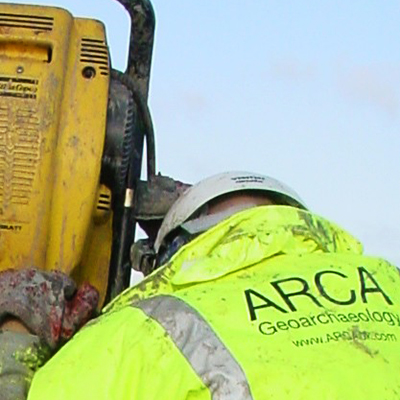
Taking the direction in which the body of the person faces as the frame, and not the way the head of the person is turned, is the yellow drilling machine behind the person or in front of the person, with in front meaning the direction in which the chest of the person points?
in front

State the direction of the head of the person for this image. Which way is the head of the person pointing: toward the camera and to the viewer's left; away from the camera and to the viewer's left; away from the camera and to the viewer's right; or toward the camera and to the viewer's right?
away from the camera and to the viewer's left

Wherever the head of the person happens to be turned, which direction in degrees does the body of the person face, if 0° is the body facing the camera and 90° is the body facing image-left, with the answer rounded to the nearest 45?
approximately 135°
